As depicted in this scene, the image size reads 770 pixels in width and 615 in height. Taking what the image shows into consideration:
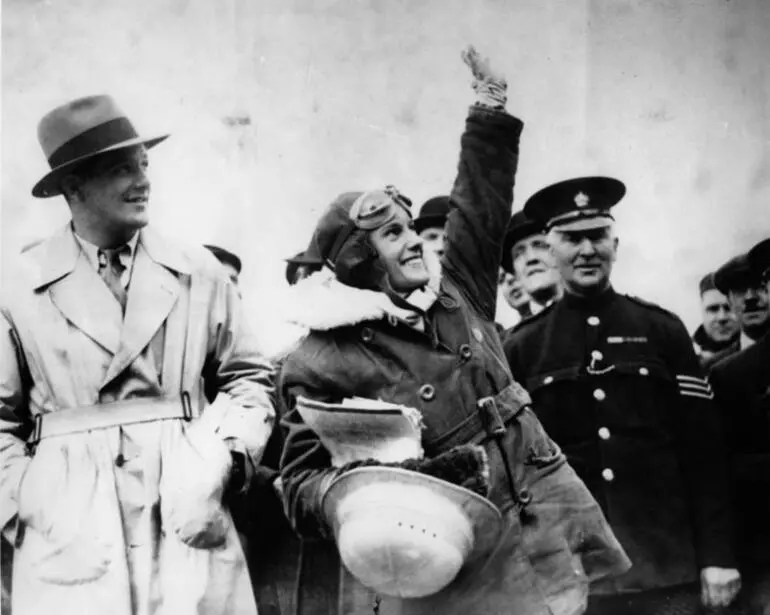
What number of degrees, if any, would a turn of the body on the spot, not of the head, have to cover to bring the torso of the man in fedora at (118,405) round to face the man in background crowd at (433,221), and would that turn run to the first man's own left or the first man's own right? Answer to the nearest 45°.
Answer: approximately 90° to the first man's own left

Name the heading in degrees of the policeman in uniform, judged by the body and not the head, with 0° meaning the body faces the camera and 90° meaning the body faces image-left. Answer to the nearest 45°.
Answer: approximately 0°

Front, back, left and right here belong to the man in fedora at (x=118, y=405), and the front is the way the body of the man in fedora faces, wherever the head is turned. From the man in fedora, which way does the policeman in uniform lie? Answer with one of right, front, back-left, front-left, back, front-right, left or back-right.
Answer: left

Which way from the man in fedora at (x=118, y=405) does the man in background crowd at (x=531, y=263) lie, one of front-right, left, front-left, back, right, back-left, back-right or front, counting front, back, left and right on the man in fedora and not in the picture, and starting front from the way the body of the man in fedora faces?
left

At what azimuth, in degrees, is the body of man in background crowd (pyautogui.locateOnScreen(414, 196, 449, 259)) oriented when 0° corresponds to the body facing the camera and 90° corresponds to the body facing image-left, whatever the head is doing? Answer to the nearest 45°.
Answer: approximately 0°

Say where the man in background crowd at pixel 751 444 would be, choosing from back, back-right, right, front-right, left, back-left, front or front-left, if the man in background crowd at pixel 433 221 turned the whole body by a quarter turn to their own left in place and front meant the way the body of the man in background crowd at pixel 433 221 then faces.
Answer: front

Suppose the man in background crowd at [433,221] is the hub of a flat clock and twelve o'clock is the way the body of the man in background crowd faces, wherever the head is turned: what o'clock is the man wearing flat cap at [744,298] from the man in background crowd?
The man wearing flat cap is roughly at 9 o'clock from the man in background crowd.
